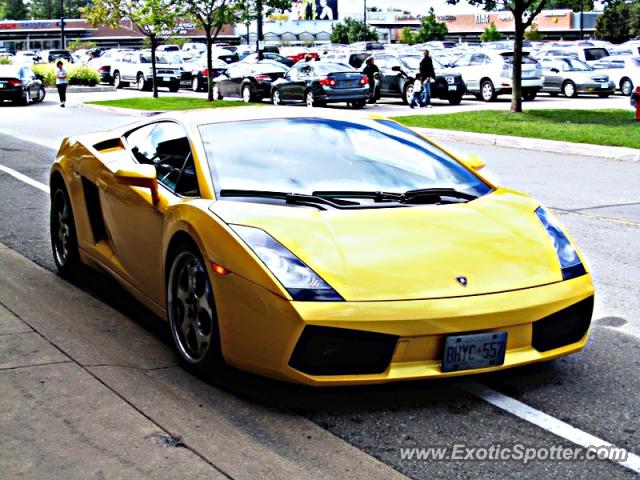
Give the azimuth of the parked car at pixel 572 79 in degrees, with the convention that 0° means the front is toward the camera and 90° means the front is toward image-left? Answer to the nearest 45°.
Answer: approximately 315°

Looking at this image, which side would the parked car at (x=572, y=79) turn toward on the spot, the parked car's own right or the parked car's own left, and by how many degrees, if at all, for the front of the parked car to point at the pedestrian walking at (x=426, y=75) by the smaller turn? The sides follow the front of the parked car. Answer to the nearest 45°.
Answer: approximately 90° to the parked car's own right

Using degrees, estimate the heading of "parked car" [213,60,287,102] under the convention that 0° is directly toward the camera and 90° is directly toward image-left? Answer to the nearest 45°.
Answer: approximately 135°

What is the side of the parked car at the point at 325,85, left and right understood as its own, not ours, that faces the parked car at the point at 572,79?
right

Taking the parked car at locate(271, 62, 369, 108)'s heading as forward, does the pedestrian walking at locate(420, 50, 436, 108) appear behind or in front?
behind

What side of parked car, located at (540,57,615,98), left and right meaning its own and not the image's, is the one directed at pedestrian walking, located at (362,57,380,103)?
right

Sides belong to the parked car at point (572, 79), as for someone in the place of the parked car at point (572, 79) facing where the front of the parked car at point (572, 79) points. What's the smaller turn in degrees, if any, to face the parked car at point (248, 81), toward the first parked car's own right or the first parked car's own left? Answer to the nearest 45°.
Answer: approximately 135° to the first parked car's own right

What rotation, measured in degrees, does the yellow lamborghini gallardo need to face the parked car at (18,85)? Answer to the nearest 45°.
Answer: approximately 135° to its left
